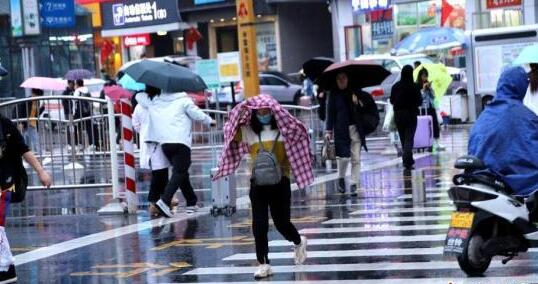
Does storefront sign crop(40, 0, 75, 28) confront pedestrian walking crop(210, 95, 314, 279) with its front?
yes

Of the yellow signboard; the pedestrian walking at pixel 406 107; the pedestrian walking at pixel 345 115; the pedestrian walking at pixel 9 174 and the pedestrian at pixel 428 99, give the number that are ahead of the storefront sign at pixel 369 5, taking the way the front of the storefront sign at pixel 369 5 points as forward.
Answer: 5

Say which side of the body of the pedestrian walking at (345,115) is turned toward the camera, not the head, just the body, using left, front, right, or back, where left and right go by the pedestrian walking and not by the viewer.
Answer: front

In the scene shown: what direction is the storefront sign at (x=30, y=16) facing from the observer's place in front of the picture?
facing the viewer

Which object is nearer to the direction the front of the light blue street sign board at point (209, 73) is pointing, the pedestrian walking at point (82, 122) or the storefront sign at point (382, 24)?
the pedestrian walking

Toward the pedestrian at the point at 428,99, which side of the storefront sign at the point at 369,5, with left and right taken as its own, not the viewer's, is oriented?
front

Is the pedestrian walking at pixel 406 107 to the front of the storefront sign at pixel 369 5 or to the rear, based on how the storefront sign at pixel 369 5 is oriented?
to the front

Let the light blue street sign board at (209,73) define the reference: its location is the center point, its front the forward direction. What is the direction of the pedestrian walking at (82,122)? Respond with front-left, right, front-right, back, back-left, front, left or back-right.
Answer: front

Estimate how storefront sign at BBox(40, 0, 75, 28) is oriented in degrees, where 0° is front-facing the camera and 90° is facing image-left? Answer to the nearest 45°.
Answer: approximately 0°

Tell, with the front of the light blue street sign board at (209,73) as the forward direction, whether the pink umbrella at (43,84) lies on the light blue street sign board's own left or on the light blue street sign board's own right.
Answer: on the light blue street sign board's own right

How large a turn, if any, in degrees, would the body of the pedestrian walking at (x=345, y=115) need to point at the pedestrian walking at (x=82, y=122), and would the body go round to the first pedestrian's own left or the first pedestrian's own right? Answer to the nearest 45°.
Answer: approximately 135° to the first pedestrian's own right

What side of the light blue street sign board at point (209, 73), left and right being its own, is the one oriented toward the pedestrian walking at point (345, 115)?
front
